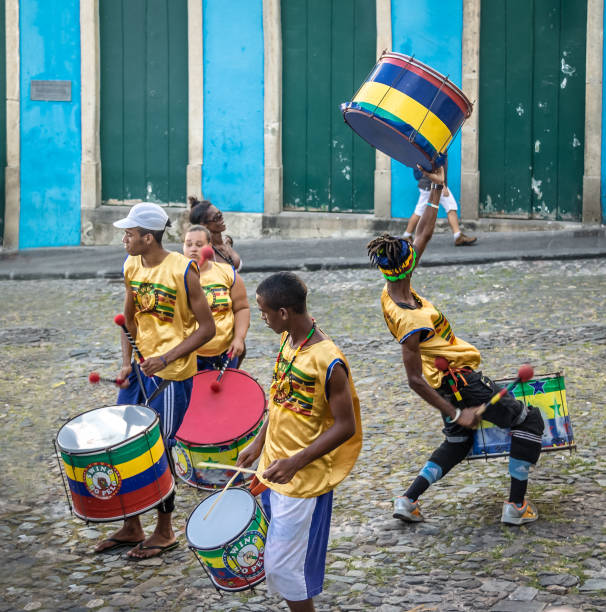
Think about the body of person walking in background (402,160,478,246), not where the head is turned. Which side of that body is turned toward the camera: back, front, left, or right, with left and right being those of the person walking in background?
right

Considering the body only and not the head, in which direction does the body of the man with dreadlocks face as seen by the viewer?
to the viewer's right

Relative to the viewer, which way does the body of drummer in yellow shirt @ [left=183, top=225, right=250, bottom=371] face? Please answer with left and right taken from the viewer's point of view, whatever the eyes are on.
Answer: facing the viewer and to the left of the viewer

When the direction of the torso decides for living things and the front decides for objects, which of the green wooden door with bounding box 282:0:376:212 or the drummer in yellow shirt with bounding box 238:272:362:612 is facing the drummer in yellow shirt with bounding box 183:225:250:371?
the green wooden door

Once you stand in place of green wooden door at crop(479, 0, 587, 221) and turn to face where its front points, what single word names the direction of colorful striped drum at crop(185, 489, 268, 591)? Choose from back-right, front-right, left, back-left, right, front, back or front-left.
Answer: front

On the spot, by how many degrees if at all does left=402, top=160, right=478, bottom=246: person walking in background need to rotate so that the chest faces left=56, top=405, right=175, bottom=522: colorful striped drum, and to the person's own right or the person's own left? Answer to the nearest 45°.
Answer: approximately 90° to the person's own right

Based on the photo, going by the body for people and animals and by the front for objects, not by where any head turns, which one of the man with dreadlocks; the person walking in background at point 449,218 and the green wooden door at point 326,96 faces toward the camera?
the green wooden door

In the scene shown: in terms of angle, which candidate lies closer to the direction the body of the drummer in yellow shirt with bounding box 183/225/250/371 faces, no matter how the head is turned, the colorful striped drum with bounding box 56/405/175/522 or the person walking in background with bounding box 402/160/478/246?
the colorful striped drum

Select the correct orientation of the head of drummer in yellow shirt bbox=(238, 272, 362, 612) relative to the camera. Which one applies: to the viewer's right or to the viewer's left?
to the viewer's left

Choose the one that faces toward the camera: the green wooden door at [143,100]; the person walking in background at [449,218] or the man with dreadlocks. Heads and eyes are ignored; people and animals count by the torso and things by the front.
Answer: the green wooden door

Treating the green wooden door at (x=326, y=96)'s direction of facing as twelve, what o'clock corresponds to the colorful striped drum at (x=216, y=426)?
The colorful striped drum is roughly at 12 o'clock from the green wooden door.

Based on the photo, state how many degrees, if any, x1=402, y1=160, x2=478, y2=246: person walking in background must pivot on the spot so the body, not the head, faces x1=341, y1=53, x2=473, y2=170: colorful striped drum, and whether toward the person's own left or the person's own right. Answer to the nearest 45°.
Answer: approximately 90° to the person's own right

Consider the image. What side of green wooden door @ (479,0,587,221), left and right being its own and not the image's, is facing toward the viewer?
front

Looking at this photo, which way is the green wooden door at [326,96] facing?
toward the camera

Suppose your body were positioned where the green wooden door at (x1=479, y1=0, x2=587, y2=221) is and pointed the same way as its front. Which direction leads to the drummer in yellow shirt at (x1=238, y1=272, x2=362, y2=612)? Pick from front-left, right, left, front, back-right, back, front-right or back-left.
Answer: front

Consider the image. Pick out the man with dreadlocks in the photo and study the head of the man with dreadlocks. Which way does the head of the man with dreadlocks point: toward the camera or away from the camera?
away from the camera

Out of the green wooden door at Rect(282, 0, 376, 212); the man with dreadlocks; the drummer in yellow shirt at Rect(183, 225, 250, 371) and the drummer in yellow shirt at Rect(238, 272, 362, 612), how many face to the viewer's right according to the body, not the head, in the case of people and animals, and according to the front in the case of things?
1

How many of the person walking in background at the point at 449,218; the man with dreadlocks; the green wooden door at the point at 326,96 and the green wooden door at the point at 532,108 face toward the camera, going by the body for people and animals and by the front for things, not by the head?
2
